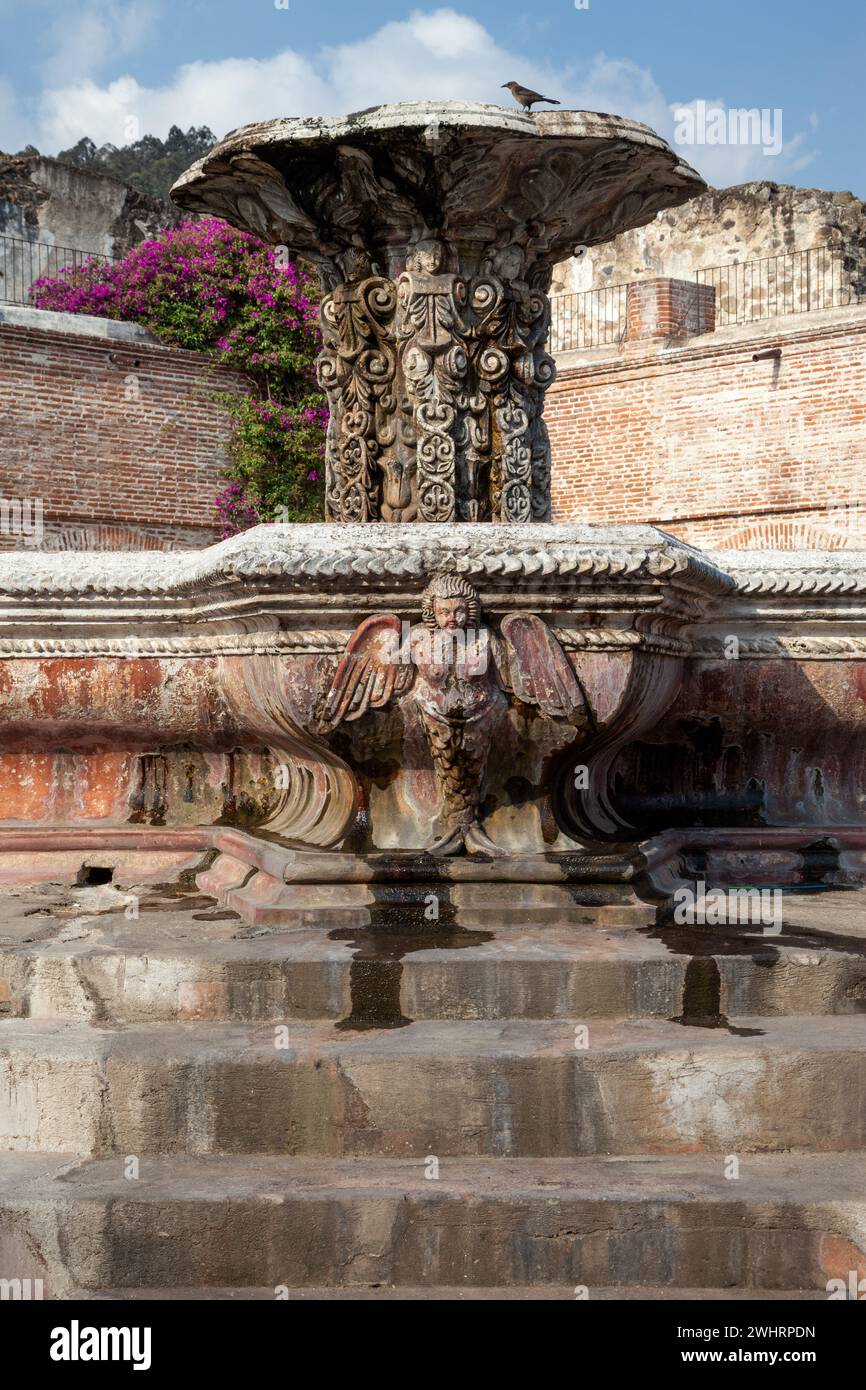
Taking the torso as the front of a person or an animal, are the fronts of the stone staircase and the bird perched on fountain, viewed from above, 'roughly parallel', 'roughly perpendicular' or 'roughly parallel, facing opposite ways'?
roughly perpendicular

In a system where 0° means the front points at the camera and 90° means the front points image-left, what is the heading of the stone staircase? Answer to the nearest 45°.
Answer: approximately 0°

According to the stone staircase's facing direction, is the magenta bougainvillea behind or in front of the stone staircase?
behind
